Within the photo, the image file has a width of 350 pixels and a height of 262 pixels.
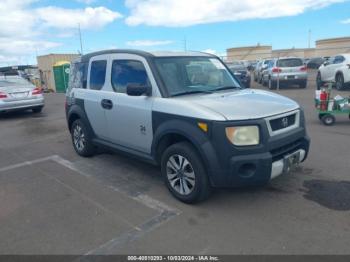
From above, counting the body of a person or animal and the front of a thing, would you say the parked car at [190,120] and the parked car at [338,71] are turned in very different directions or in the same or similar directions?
very different directions

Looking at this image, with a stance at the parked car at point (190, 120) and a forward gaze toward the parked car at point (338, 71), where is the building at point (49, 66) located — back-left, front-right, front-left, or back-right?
front-left

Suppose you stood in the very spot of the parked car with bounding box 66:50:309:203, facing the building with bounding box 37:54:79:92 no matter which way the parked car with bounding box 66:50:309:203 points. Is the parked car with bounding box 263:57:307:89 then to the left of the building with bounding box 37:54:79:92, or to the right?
right

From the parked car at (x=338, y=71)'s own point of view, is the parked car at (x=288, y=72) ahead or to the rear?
ahead

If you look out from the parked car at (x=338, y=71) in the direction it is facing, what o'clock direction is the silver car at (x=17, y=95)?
The silver car is roughly at 9 o'clock from the parked car.

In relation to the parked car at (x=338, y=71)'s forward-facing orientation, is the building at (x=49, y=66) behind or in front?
in front

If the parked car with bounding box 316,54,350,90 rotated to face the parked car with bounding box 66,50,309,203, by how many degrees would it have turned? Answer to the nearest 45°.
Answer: approximately 135° to its left

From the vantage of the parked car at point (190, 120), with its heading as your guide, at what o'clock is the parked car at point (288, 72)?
the parked car at point (288, 72) is roughly at 8 o'clock from the parked car at point (190, 120).

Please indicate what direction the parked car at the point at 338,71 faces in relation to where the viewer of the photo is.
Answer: facing away from the viewer and to the left of the viewer

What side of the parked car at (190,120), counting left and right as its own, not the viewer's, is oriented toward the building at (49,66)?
back

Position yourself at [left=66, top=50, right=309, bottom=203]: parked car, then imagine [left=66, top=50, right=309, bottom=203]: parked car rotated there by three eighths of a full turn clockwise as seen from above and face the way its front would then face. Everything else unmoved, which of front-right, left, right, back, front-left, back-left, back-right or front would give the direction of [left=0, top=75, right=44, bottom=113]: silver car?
front-right

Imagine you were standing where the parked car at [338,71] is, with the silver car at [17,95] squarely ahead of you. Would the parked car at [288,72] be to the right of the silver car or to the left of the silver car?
right

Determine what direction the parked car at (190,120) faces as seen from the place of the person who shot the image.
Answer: facing the viewer and to the right of the viewer
